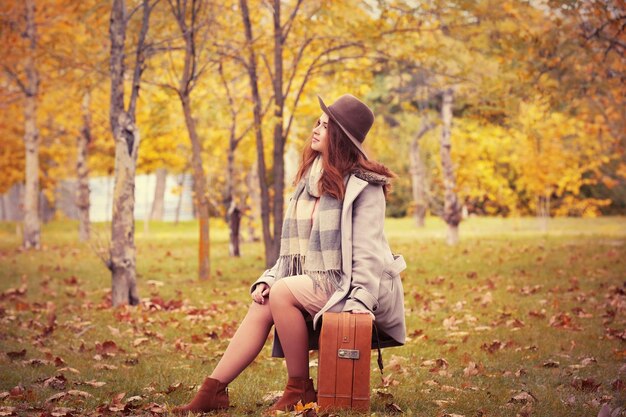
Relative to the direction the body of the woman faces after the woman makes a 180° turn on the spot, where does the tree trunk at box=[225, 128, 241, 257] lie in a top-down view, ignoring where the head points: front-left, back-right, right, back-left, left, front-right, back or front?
front-left

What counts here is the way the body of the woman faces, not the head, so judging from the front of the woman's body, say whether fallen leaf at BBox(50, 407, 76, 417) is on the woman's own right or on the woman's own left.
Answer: on the woman's own right

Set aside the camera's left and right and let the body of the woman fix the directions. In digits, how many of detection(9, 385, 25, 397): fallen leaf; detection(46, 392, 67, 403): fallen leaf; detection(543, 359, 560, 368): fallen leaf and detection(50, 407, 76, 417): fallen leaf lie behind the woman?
1

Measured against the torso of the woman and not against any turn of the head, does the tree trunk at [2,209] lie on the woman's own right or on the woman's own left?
on the woman's own right

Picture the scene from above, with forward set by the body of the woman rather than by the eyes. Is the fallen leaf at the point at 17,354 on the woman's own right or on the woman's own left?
on the woman's own right

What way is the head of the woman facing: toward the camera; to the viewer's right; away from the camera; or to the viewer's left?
to the viewer's left

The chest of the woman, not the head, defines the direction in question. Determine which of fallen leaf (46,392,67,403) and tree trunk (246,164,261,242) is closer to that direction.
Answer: the fallen leaf

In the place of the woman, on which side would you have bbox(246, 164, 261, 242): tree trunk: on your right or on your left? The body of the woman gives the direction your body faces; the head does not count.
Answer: on your right

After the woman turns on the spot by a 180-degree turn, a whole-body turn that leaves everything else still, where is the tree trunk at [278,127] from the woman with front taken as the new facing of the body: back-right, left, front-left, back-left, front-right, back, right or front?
front-left

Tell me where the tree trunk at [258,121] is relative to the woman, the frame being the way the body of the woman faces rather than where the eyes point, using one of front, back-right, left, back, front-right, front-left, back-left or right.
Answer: back-right

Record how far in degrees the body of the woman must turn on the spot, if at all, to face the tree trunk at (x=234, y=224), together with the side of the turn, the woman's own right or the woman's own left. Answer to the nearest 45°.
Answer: approximately 135° to the woman's own right

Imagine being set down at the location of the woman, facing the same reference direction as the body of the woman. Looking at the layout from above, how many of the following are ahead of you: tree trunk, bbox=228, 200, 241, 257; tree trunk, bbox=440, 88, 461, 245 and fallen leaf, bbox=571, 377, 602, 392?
0

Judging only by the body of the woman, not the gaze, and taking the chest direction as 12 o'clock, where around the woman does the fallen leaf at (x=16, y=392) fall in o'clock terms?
The fallen leaf is roughly at 2 o'clock from the woman.

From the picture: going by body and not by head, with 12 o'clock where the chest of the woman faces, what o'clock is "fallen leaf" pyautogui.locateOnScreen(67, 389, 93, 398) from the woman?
The fallen leaf is roughly at 2 o'clock from the woman.

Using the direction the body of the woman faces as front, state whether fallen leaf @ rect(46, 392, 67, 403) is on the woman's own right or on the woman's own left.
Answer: on the woman's own right
